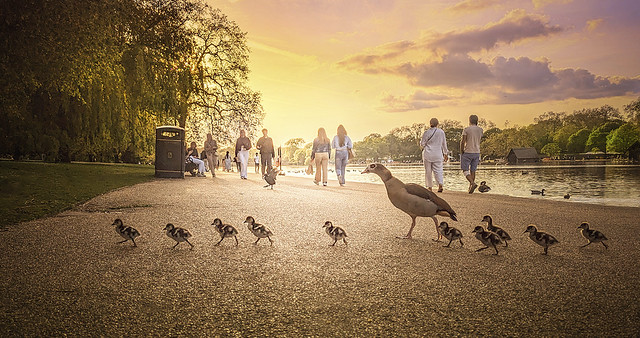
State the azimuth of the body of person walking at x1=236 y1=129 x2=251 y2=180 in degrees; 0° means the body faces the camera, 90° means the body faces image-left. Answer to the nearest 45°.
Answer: approximately 0°

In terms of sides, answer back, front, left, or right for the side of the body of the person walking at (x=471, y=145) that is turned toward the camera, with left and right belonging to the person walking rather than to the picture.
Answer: back

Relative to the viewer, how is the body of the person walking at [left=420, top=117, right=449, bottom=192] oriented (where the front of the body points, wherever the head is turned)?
away from the camera

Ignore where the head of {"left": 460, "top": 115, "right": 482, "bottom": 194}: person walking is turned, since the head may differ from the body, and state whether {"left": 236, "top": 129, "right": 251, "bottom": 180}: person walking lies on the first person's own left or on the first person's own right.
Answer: on the first person's own left

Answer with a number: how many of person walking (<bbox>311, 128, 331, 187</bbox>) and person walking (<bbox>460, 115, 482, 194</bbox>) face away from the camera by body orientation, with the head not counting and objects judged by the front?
2

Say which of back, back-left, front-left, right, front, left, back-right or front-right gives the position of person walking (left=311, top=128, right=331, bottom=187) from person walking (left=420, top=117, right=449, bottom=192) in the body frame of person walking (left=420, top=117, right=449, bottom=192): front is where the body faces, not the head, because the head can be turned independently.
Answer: front-left

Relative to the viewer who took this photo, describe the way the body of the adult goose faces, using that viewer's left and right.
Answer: facing to the left of the viewer

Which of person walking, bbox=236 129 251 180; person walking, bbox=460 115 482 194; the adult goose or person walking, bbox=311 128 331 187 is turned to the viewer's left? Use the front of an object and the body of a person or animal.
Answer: the adult goose

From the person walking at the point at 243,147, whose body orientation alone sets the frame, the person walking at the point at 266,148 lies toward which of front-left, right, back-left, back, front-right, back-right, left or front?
front-left

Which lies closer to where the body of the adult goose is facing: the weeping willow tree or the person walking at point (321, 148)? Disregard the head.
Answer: the weeping willow tree

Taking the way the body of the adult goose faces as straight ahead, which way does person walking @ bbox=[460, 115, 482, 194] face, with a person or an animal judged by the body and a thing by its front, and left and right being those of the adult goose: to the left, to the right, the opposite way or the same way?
to the right

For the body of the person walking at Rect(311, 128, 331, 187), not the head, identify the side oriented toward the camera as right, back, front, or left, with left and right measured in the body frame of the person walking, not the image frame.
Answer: back
